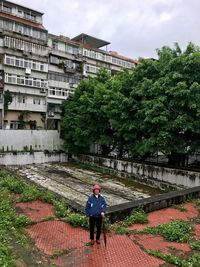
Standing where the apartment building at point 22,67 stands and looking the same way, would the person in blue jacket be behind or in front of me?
in front

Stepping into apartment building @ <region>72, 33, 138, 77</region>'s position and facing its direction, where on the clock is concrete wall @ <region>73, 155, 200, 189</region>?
The concrete wall is roughly at 1 o'clock from the apartment building.

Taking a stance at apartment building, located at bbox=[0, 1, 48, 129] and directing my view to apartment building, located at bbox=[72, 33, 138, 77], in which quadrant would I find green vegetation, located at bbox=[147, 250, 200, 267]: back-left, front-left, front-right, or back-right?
back-right

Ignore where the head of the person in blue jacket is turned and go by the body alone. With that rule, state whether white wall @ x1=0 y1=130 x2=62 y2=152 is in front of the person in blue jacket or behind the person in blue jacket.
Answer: behind

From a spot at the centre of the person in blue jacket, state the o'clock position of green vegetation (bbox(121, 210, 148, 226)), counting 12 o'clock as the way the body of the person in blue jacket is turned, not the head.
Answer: The green vegetation is roughly at 7 o'clock from the person in blue jacket.

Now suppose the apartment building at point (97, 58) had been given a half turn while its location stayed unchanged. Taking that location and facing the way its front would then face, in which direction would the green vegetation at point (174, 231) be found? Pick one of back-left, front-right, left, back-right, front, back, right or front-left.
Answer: back-left

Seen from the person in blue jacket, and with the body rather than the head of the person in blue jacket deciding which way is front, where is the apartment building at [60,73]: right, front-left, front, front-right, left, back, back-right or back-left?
back

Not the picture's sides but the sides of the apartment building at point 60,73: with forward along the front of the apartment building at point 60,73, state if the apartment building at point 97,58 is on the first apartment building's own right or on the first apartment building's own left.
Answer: on the first apartment building's own left

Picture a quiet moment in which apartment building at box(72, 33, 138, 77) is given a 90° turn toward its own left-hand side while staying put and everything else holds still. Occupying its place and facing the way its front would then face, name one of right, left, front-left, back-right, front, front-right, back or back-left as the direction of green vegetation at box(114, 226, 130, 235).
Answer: back-right

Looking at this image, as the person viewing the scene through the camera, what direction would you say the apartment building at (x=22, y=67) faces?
facing the viewer and to the right of the viewer

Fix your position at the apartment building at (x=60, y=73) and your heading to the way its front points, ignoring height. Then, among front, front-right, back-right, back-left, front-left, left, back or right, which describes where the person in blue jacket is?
front-right

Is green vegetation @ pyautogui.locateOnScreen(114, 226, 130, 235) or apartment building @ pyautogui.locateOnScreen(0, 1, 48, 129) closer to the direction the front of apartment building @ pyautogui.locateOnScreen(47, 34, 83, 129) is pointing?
the green vegetation

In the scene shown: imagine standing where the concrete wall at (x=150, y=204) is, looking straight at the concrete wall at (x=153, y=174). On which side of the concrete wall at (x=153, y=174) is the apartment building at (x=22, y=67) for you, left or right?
left

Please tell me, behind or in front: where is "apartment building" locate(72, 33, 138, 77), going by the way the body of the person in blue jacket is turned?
behind

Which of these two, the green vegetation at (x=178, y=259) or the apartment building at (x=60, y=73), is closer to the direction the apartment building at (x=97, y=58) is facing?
the green vegetation
